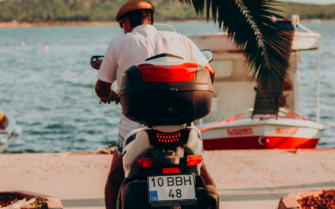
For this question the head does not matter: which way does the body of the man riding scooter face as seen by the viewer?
away from the camera

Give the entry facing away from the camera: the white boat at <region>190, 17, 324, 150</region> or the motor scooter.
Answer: the motor scooter

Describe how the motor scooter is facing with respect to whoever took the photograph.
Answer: facing away from the viewer

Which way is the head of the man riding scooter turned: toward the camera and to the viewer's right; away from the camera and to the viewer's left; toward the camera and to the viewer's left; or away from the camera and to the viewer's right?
away from the camera and to the viewer's left

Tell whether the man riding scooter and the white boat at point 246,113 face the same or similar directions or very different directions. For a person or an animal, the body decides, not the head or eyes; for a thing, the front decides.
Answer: very different directions

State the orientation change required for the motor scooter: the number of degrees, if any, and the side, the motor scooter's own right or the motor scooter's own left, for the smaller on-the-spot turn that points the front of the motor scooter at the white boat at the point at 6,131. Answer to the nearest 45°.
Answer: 0° — it already faces it
